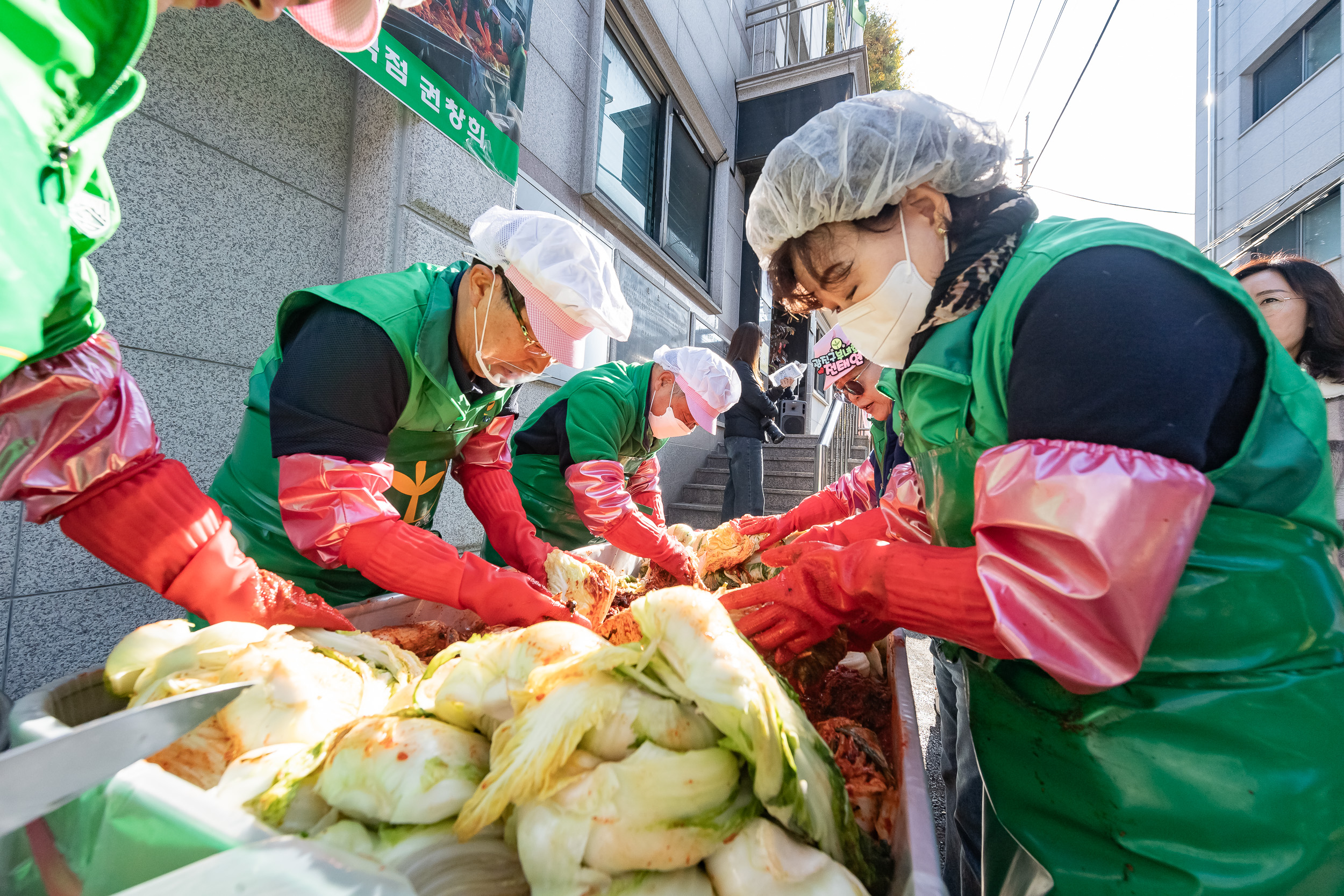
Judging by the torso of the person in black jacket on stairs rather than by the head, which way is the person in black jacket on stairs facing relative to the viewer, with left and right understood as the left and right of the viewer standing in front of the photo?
facing to the right of the viewer

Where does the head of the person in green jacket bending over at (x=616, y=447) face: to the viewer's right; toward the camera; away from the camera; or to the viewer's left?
to the viewer's right

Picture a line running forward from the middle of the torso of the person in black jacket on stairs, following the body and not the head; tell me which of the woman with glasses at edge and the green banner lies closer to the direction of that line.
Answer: the woman with glasses at edge

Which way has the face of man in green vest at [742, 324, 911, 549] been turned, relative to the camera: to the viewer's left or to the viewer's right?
to the viewer's left

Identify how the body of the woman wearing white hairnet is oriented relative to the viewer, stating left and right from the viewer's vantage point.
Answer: facing to the left of the viewer

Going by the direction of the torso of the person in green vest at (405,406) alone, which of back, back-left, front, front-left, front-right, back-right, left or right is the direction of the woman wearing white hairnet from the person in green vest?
front

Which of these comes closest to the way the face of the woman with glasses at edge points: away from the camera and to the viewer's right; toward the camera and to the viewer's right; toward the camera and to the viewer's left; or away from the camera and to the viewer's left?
toward the camera and to the viewer's left

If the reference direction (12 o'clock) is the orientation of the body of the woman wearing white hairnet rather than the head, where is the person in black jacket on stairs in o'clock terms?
The person in black jacket on stairs is roughly at 2 o'clock from the woman wearing white hairnet.

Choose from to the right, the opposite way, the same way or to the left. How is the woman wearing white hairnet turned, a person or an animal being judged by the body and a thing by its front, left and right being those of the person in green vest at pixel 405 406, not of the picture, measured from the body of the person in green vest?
the opposite way

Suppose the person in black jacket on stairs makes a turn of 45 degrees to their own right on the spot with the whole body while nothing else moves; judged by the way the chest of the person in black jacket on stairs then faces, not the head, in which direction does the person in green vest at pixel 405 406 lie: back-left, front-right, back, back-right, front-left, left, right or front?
front-right

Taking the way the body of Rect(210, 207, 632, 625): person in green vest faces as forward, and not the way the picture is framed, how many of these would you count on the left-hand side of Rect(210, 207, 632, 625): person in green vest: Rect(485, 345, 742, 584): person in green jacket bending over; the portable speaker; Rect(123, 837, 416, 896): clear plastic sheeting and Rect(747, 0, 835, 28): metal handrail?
3

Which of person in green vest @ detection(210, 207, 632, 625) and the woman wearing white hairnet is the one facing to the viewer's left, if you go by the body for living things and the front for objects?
the woman wearing white hairnet

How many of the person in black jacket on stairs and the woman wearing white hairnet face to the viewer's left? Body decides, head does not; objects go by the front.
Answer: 1

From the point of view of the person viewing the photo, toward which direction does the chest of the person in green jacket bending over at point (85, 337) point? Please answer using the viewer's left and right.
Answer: facing to the right of the viewer

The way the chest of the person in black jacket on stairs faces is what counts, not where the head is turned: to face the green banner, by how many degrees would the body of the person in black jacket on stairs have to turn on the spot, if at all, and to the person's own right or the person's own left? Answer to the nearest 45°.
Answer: approximately 135° to the person's own right

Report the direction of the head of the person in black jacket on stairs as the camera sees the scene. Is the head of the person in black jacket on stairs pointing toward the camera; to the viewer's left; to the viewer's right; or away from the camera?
to the viewer's right
